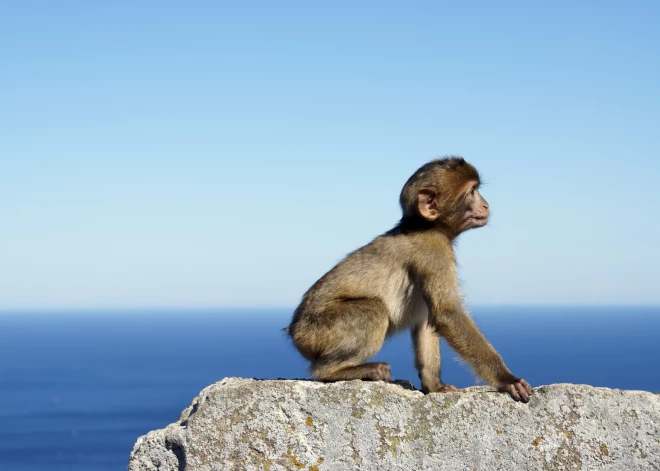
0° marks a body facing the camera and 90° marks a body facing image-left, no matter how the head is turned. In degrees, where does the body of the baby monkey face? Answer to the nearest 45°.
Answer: approximately 270°
